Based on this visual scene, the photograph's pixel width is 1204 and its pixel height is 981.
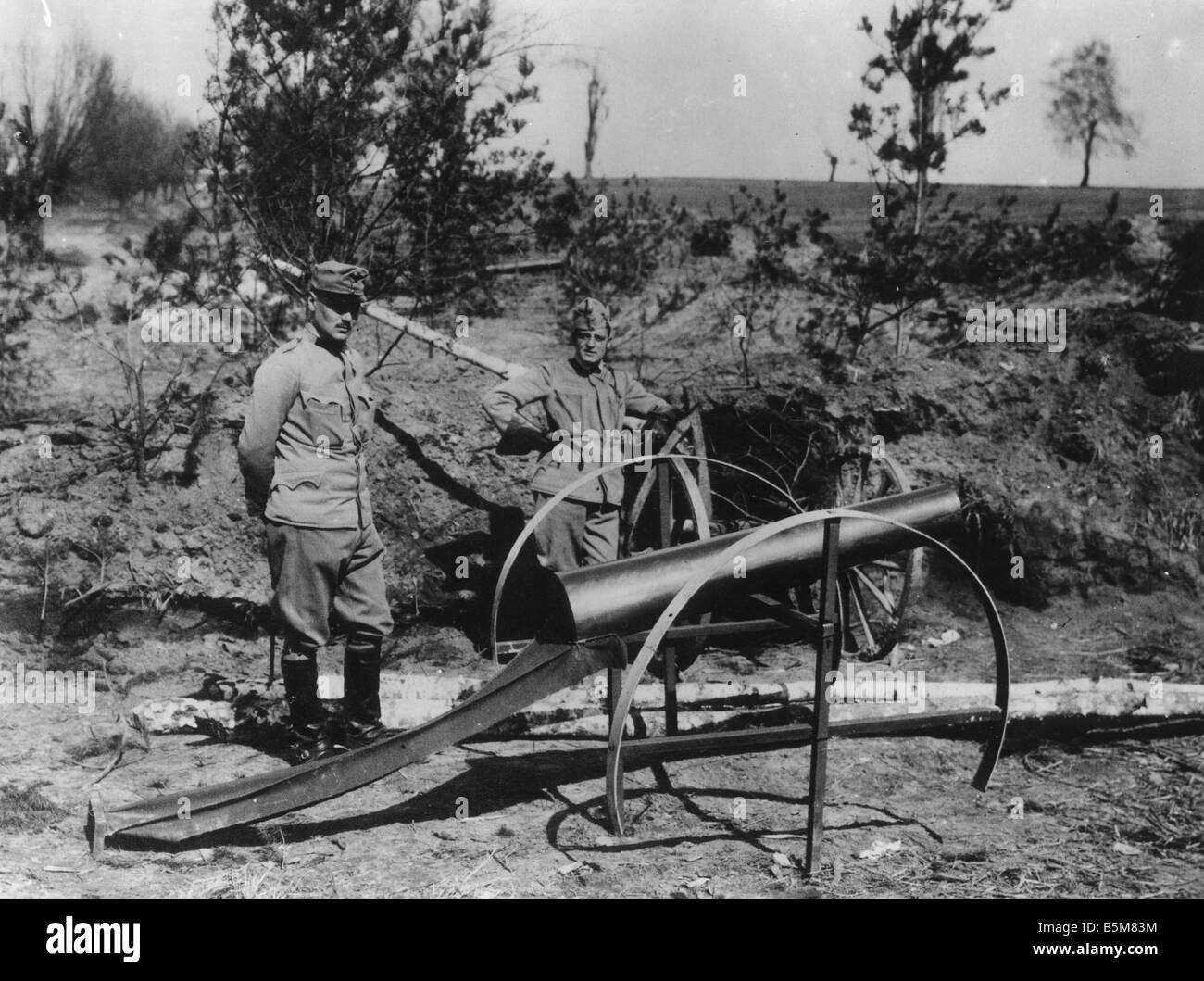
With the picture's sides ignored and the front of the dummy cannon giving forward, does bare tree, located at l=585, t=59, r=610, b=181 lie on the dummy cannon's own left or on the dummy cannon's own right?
on the dummy cannon's own left

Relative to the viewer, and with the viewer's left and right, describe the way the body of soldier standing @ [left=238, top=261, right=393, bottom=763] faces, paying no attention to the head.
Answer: facing the viewer and to the right of the viewer

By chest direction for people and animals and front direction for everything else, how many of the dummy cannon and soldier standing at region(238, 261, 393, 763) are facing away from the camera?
0

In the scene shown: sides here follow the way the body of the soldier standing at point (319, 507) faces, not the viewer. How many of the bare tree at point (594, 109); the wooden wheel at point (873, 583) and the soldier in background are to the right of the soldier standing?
0

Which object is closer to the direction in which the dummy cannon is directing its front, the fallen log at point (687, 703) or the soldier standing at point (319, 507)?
the fallen log

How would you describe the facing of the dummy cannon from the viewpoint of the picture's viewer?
facing to the right of the viewer

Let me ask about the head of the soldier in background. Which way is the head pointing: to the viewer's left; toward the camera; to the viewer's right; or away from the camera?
toward the camera

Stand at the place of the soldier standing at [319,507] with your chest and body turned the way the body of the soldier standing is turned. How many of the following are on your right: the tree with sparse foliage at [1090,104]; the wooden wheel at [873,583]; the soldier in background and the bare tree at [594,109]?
0

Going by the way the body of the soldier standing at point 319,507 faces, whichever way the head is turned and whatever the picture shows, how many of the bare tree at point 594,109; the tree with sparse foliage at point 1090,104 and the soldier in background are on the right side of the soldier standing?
0

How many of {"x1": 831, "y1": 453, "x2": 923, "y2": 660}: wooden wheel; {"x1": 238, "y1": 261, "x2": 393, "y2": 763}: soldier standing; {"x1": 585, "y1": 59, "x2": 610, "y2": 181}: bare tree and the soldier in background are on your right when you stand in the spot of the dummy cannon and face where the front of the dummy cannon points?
0

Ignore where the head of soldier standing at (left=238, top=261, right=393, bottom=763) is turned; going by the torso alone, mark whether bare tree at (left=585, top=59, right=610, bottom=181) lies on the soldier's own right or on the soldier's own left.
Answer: on the soldier's own left
